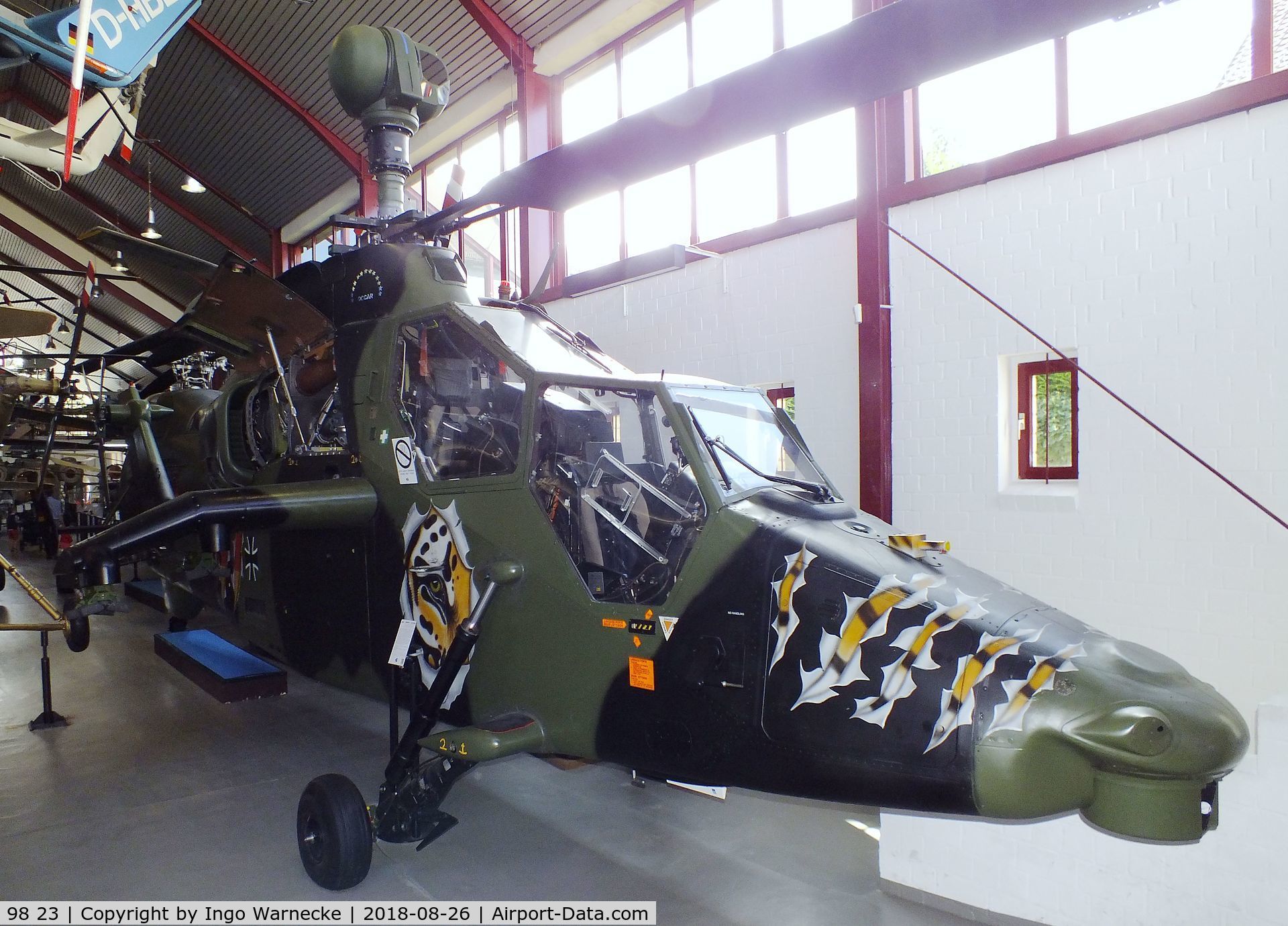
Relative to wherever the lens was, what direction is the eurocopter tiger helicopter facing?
facing the viewer and to the right of the viewer

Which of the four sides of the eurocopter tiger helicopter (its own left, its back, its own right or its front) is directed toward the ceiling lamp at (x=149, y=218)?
back

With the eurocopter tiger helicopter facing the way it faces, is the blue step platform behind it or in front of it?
behind
